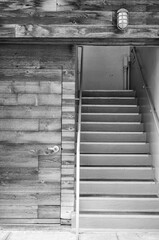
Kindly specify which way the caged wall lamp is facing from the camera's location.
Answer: facing the viewer

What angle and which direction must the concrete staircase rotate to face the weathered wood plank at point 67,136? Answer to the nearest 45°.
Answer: approximately 45° to its right

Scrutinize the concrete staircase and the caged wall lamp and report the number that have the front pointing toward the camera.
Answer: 2

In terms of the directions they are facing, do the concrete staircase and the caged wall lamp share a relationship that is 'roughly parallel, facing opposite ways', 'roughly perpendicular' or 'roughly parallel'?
roughly parallel

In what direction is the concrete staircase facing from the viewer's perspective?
toward the camera
